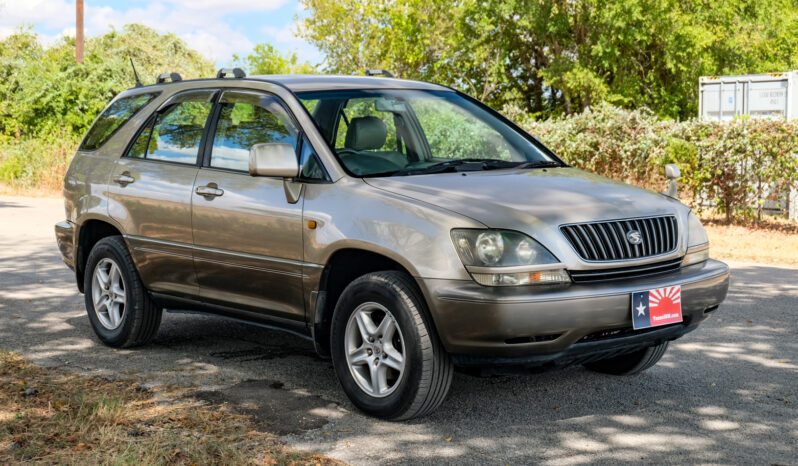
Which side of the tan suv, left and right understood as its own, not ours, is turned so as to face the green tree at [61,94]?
back

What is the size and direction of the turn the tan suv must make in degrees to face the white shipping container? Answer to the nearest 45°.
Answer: approximately 90° to its left

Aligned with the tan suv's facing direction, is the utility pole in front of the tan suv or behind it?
behind

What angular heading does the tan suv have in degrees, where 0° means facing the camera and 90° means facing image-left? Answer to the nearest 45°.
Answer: approximately 315°

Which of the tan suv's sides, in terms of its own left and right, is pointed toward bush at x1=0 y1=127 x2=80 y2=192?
back

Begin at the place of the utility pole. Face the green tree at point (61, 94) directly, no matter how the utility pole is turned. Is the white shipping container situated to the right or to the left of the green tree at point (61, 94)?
left

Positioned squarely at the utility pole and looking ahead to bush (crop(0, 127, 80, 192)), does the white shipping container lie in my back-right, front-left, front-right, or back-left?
front-left
